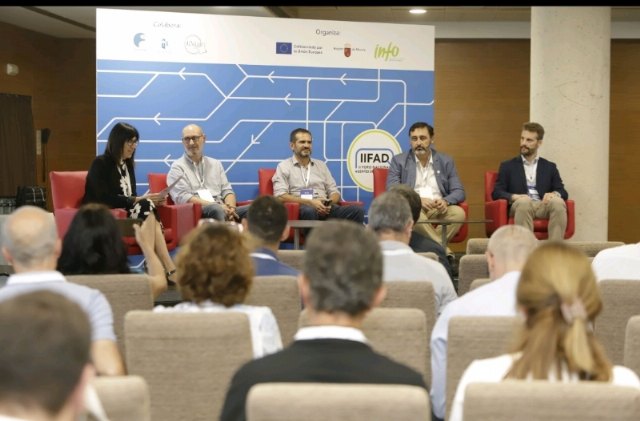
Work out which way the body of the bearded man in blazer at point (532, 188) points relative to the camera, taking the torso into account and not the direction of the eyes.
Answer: toward the camera

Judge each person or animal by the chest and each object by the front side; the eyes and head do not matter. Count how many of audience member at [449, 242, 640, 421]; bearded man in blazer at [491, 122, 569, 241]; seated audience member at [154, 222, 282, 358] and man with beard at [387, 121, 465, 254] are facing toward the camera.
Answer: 2

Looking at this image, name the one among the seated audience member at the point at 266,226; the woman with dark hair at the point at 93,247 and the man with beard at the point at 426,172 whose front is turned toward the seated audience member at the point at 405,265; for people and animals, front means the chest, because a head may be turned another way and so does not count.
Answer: the man with beard

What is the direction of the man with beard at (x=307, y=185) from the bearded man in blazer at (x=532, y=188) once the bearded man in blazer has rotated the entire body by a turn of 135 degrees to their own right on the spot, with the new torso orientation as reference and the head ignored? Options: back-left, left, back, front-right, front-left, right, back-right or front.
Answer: front-left

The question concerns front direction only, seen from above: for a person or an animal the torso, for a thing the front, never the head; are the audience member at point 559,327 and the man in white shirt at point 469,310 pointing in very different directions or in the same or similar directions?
same or similar directions

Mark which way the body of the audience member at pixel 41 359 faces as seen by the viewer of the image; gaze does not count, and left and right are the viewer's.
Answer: facing away from the viewer

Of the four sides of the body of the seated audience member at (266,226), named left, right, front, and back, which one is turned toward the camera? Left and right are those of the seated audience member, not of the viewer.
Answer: back

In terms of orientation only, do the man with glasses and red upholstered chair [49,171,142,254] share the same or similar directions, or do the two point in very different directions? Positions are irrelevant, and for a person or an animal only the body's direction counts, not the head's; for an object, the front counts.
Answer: same or similar directions

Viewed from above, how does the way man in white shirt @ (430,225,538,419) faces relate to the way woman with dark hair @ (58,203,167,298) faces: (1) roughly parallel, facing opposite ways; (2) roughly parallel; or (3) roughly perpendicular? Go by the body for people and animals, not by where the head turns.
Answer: roughly parallel

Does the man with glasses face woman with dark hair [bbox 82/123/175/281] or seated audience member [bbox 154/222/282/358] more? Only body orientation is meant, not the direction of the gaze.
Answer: the seated audience member

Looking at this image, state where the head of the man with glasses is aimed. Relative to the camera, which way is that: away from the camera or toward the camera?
toward the camera

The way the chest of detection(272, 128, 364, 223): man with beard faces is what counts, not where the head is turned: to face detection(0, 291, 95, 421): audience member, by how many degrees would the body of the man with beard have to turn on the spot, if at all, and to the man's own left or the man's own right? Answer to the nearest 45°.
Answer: approximately 45° to the man's own right

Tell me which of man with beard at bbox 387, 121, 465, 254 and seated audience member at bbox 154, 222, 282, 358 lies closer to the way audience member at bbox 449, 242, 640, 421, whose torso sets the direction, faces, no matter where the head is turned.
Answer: the man with beard

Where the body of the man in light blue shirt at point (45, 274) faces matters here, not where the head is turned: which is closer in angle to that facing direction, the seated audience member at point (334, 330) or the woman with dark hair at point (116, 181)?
the woman with dark hair

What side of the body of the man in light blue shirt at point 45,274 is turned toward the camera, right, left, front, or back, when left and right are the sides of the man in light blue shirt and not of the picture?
back

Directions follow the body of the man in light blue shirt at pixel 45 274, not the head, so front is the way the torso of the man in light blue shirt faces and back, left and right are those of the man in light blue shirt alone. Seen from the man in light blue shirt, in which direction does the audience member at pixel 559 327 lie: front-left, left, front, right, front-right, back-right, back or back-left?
back-right

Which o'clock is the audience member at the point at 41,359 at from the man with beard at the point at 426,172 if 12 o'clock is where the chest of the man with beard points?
The audience member is roughly at 12 o'clock from the man with beard.

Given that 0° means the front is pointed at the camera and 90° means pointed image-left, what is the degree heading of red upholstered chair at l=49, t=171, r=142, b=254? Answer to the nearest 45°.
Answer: approximately 315°

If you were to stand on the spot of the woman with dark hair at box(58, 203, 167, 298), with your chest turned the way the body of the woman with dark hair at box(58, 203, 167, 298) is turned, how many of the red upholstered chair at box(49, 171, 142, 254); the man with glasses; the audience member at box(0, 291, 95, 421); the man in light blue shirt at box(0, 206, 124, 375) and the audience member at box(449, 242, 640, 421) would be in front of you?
2

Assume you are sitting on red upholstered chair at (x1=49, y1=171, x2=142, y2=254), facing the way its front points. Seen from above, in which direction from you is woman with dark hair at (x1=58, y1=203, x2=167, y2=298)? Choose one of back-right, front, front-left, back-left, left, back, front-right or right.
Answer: front-right

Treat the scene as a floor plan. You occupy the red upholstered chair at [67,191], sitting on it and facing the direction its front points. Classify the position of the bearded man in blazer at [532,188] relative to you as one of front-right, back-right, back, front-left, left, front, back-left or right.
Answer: front-left

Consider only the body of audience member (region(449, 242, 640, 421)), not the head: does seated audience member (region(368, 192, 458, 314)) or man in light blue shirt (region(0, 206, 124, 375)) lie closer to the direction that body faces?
the seated audience member
